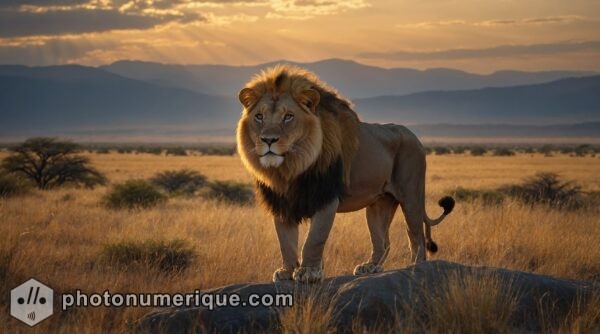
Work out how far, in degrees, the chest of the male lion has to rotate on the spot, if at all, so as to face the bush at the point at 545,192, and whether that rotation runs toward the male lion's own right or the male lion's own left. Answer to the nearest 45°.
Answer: approximately 180°

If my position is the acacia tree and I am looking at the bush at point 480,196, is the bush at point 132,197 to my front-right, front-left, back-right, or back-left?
front-right

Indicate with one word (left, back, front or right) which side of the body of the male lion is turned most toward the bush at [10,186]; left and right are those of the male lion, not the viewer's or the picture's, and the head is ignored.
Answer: right

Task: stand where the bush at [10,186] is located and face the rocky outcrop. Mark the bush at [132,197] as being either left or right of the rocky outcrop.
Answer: left

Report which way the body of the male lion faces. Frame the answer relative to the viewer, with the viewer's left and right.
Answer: facing the viewer and to the left of the viewer

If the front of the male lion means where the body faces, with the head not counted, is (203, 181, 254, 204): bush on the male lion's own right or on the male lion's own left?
on the male lion's own right

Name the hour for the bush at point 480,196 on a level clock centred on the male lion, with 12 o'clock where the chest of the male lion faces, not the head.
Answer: The bush is roughly at 5 o'clock from the male lion.

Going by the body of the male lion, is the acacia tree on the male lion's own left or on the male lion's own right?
on the male lion's own right
